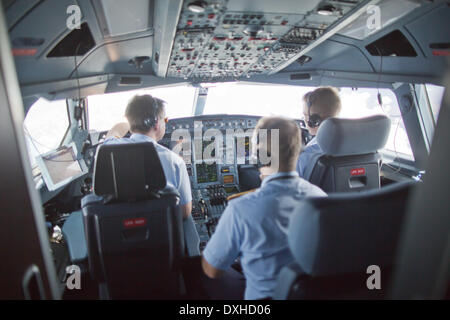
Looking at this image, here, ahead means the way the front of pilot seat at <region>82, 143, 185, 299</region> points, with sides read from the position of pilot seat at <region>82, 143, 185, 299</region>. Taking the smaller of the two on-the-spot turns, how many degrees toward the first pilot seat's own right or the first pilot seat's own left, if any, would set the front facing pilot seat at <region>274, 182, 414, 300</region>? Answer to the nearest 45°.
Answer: approximately 135° to the first pilot seat's own right

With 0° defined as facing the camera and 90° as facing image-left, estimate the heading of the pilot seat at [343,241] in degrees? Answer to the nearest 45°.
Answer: approximately 135°

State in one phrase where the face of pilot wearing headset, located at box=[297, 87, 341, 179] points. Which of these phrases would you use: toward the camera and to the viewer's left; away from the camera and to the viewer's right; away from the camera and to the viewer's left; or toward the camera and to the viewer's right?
away from the camera and to the viewer's left

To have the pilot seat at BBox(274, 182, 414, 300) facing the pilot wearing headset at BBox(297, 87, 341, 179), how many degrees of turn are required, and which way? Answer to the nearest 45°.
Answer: approximately 45° to its right

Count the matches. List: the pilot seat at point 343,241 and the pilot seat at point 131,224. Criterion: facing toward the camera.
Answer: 0

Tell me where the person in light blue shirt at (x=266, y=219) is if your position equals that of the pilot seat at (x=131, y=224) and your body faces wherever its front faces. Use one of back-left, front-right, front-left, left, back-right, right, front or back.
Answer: back-right

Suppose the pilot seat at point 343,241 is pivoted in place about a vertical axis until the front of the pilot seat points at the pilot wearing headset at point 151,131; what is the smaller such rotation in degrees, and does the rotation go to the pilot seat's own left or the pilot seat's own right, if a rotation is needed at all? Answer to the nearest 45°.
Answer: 0° — it already faces them

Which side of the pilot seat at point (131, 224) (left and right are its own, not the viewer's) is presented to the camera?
back

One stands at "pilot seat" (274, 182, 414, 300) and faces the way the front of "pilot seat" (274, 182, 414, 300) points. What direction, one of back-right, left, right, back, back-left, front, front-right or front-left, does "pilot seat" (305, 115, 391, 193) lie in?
front-right

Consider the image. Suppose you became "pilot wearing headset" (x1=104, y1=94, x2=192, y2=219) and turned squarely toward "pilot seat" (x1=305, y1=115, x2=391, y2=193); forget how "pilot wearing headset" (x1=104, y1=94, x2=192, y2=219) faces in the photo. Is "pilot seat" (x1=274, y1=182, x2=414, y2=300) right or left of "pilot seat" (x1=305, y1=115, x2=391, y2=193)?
right

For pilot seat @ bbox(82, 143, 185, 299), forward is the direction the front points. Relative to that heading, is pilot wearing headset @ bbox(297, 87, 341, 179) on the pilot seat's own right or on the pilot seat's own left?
on the pilot seat's own right

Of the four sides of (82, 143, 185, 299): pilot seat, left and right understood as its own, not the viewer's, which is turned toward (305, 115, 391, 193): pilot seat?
right
